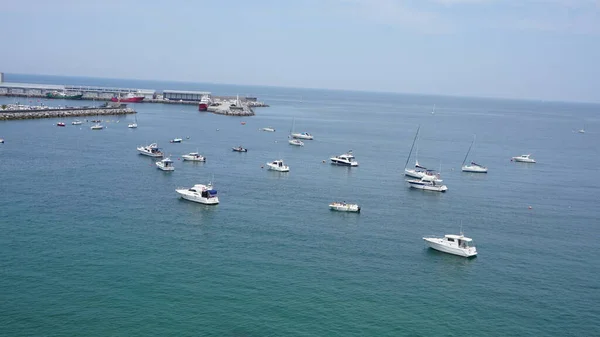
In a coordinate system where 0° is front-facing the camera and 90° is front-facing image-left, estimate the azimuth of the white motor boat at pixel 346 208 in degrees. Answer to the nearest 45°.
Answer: approximately 90°
